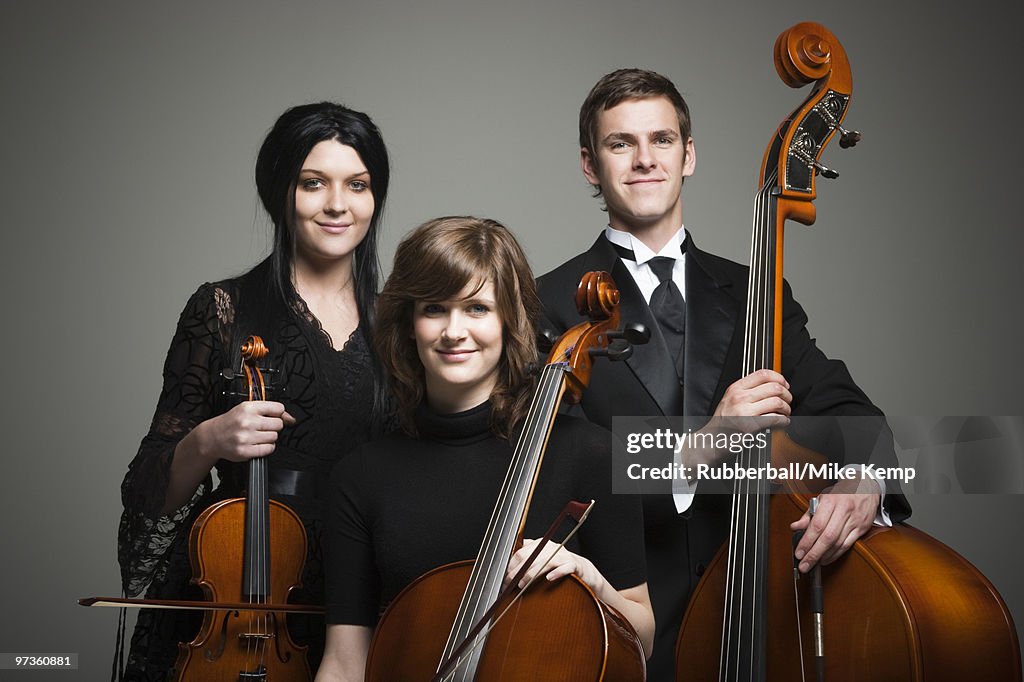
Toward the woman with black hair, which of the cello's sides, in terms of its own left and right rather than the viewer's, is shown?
right

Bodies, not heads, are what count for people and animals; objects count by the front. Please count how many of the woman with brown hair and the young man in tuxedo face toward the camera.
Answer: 2

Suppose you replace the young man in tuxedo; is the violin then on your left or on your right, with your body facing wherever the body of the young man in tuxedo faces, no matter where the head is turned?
on your right

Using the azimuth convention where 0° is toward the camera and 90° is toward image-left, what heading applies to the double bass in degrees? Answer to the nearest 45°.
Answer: approximately 45°

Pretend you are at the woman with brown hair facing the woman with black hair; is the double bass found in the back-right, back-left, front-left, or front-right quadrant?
back-right

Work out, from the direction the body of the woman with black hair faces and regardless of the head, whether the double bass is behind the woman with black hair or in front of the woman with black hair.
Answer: in front
